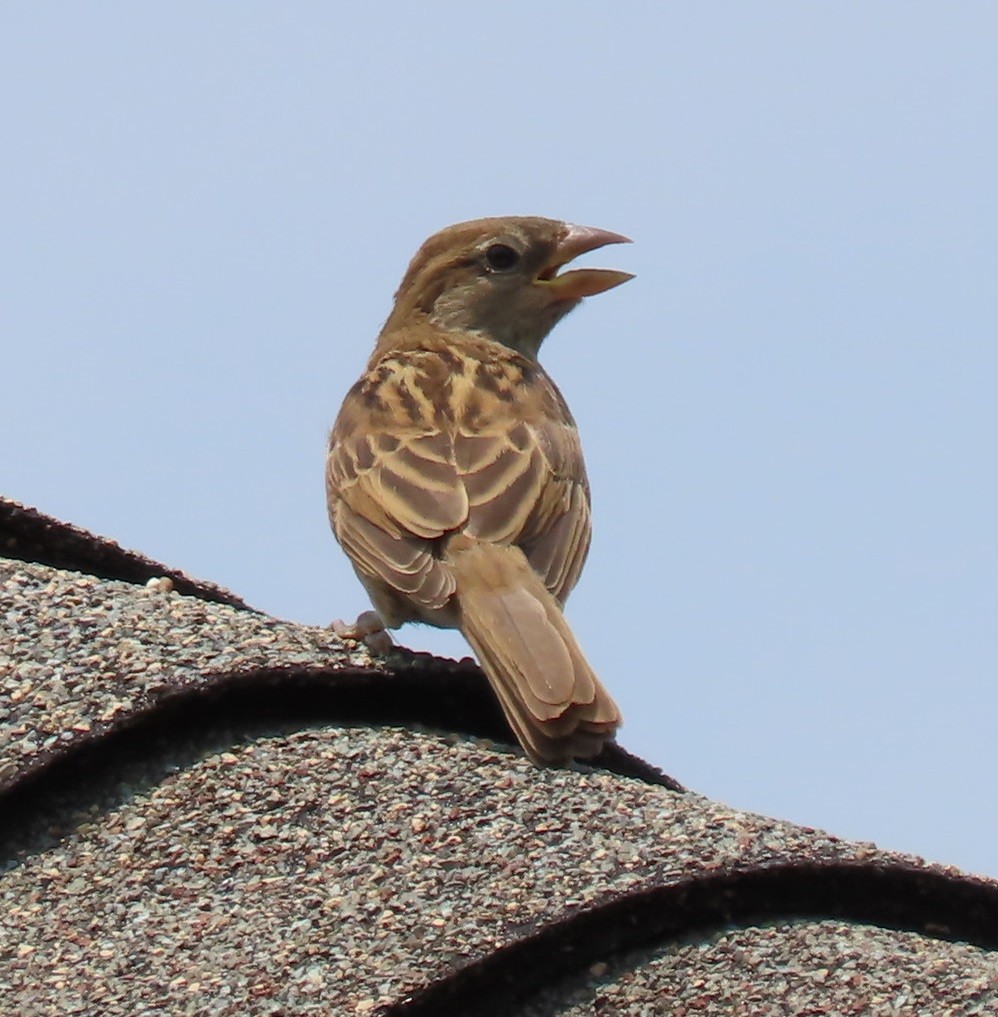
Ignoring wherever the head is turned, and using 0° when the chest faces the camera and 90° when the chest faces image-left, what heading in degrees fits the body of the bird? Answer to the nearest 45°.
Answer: approximately 180°
